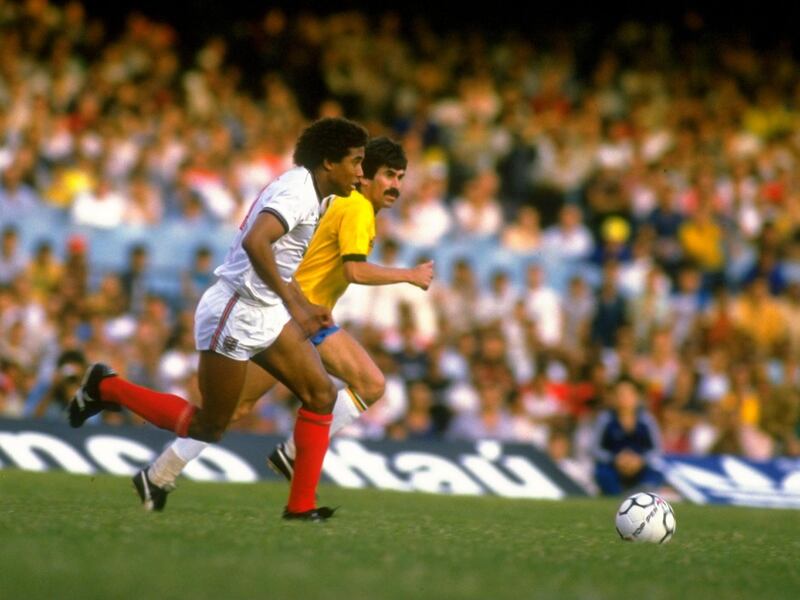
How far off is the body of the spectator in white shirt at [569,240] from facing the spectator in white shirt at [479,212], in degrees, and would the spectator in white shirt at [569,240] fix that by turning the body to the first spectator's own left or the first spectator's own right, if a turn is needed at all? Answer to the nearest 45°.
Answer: approximately 45° to the first spectator's own right

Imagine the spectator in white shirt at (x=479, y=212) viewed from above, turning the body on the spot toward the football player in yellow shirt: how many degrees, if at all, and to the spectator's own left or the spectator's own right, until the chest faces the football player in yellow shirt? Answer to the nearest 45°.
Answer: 0° — they already face them

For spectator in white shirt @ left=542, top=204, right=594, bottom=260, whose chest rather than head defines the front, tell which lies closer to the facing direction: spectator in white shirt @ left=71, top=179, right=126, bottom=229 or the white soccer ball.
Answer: the white soccer ball

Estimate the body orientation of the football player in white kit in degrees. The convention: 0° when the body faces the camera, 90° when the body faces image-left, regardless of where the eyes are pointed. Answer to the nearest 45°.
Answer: approximately 270°

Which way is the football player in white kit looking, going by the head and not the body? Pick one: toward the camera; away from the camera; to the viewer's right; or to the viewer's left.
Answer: to the viewer's right

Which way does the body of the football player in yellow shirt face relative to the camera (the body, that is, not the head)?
to the viewer's right

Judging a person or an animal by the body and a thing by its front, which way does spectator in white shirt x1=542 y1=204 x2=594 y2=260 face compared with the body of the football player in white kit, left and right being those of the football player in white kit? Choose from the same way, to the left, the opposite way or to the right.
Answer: to the right
